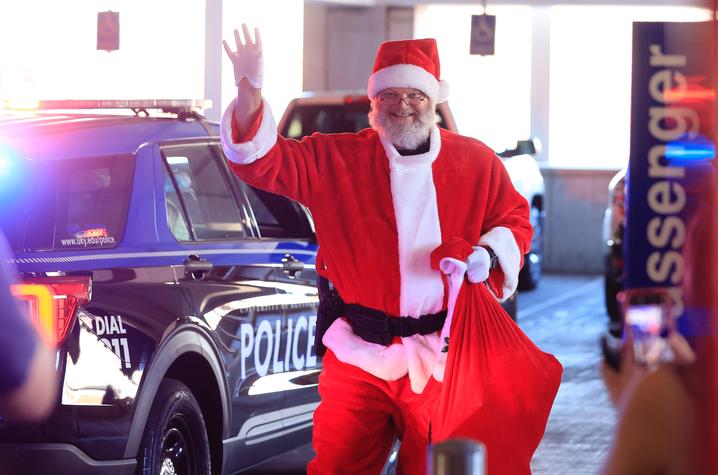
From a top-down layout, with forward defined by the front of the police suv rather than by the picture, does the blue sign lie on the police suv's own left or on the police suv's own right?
on the police suv's own right

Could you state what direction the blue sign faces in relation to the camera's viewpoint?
facing the viewer

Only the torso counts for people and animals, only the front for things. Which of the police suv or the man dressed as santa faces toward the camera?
the man dressed as santa

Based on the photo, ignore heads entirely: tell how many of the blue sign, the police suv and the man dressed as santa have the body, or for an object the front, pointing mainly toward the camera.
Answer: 2

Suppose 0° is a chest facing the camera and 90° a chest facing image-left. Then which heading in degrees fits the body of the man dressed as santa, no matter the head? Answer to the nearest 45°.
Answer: approximately 0°

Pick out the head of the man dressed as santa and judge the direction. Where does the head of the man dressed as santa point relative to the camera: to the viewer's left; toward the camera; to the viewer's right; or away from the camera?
toward the camera

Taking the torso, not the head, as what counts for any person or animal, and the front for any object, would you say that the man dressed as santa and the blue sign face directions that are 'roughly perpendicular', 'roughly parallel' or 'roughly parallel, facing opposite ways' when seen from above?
roughly parallel

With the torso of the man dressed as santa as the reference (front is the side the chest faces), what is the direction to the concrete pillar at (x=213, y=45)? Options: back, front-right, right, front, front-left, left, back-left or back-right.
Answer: back

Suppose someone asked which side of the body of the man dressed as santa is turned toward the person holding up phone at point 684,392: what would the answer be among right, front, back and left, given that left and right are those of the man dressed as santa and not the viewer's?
front

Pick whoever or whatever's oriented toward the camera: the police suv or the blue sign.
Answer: the blue sign

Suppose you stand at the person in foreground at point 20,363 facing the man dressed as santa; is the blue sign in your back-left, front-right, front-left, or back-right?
front-right

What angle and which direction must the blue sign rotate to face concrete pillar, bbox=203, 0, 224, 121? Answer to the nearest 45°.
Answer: approximately 180°

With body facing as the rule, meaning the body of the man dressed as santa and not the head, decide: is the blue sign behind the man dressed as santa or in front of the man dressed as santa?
in front

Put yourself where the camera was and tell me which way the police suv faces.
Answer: facing away from the viewer and to the right of the viewer

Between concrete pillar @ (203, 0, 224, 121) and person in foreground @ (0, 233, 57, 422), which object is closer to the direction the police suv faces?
the concrete pillar
